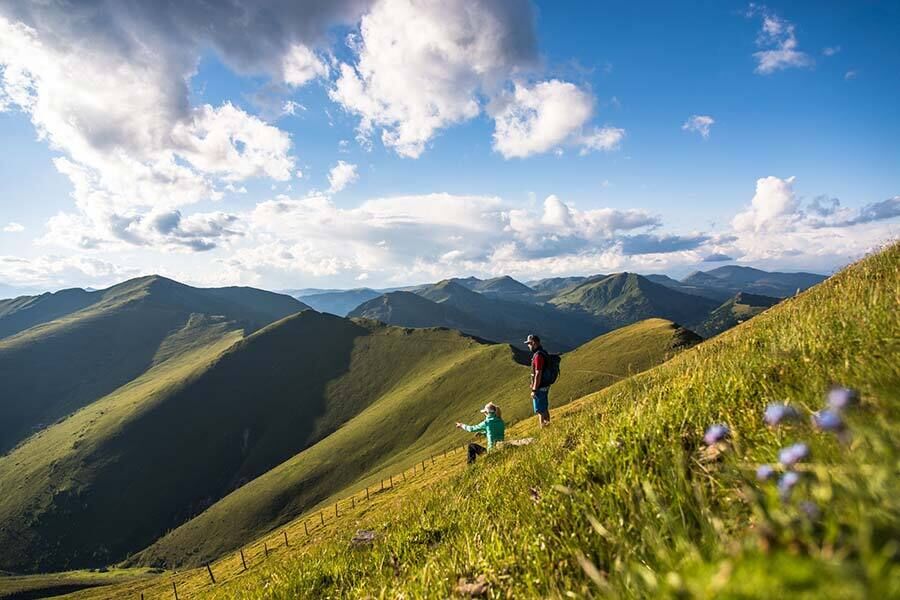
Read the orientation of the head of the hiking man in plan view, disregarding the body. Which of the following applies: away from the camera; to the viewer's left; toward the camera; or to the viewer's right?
to the viewer's left

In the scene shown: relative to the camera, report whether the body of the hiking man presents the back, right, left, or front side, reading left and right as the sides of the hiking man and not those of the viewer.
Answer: left

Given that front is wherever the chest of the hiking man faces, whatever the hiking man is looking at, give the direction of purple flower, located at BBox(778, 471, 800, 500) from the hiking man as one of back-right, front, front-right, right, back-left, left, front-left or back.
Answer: left

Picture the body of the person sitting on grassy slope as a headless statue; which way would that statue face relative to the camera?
to the viewer's left

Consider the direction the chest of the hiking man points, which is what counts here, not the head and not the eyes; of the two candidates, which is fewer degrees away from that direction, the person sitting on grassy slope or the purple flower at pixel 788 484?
the person sitting on grassy slope

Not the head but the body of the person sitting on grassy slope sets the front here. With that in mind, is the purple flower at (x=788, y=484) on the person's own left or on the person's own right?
on the person's own left
